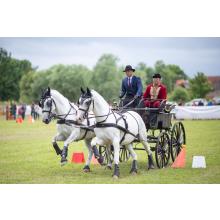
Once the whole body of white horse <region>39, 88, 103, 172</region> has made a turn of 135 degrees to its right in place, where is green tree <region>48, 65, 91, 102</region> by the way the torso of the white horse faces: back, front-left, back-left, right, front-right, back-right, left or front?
front

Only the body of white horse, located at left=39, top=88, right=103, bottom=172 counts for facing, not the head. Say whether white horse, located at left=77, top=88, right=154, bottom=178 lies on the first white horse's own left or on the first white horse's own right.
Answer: on the first white horse's own left

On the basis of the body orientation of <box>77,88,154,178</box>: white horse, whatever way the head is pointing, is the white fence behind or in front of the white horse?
behind

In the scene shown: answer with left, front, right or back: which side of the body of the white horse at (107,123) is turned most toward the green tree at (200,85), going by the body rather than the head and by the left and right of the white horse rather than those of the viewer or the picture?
back

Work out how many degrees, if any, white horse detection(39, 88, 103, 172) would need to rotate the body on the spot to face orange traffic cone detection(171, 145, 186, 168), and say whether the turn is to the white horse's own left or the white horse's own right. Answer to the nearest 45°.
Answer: approximately 135° to the white horse's own left

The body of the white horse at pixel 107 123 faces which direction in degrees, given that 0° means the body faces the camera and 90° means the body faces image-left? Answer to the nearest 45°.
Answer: approximately 45°

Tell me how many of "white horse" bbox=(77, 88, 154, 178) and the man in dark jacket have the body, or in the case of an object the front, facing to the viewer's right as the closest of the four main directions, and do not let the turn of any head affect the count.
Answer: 0

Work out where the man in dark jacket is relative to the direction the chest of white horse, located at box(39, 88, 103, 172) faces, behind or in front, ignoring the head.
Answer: behind

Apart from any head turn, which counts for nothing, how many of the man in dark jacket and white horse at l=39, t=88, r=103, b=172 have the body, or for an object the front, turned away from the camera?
0
